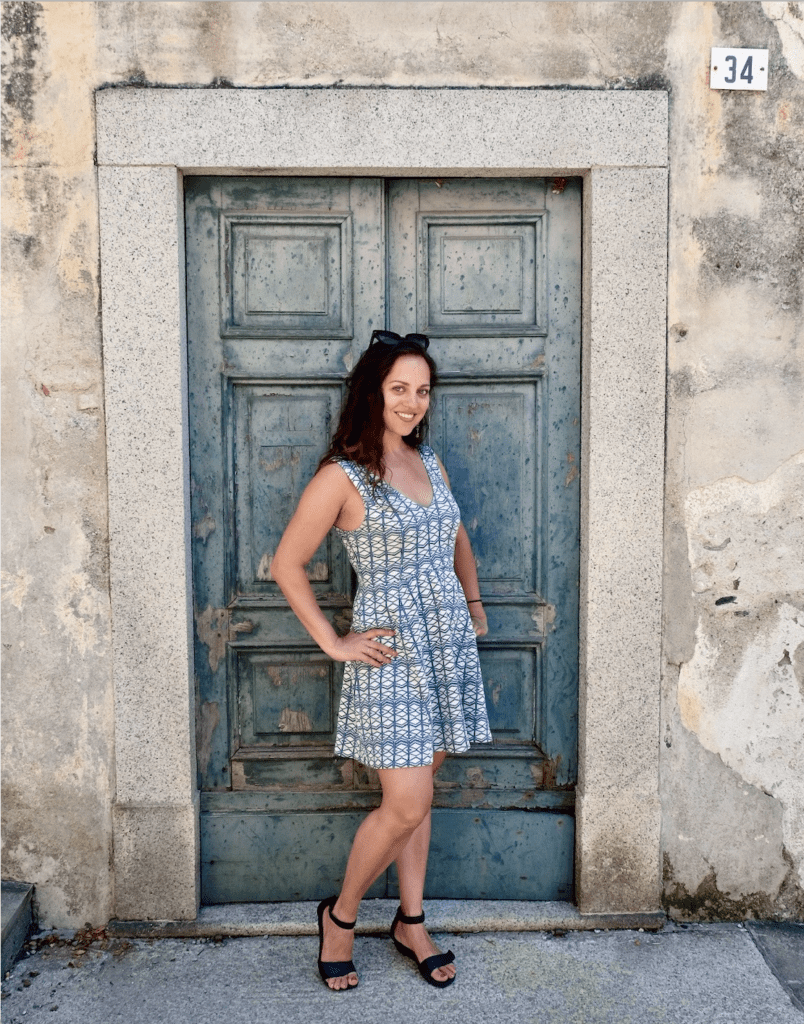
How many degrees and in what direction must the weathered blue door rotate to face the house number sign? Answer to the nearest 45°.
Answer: approximately 90° to its left

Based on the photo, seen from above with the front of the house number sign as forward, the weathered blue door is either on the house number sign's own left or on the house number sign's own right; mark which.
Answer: on the house number sign's own right

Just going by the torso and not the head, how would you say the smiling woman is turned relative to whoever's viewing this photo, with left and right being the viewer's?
facing the viewer and to the right of the viewer

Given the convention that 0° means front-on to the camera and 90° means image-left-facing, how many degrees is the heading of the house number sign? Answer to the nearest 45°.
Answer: approximately 0°

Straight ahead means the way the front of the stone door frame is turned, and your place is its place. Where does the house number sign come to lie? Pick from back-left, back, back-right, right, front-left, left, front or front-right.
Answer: left

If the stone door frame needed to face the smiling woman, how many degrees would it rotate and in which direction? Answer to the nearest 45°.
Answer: approximately 45° to its left
